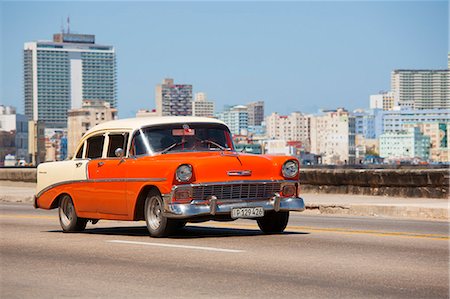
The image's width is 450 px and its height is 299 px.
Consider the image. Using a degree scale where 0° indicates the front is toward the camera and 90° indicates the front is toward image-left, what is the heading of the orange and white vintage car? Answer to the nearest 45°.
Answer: approximately 315°

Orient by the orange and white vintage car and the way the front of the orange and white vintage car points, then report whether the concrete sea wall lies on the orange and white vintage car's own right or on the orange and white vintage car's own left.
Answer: on the orange and white vintage car's own left
